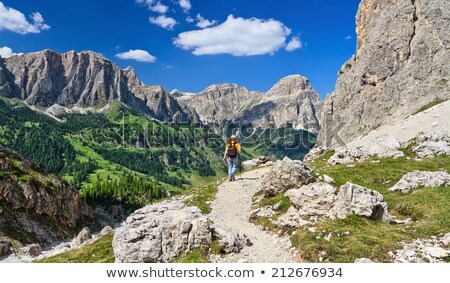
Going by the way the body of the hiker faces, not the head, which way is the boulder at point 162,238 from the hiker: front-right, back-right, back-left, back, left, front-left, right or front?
back

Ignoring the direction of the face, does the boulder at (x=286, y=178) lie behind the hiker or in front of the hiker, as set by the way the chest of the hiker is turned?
behind

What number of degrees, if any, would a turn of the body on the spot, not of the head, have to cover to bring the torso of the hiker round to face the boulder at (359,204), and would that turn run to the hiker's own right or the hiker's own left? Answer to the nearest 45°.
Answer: approximately 135° to the hiker's own right

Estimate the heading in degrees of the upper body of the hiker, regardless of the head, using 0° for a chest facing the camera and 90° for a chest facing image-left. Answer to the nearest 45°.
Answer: approximately 180°

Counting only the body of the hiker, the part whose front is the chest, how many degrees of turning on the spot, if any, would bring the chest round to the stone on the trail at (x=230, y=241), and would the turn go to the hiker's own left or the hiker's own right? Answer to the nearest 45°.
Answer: approximately 180°

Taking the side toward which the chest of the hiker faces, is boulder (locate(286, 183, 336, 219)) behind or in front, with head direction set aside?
behind

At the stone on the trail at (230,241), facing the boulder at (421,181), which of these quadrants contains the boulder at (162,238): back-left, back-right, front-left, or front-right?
back-left

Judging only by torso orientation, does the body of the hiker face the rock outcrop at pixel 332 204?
no
